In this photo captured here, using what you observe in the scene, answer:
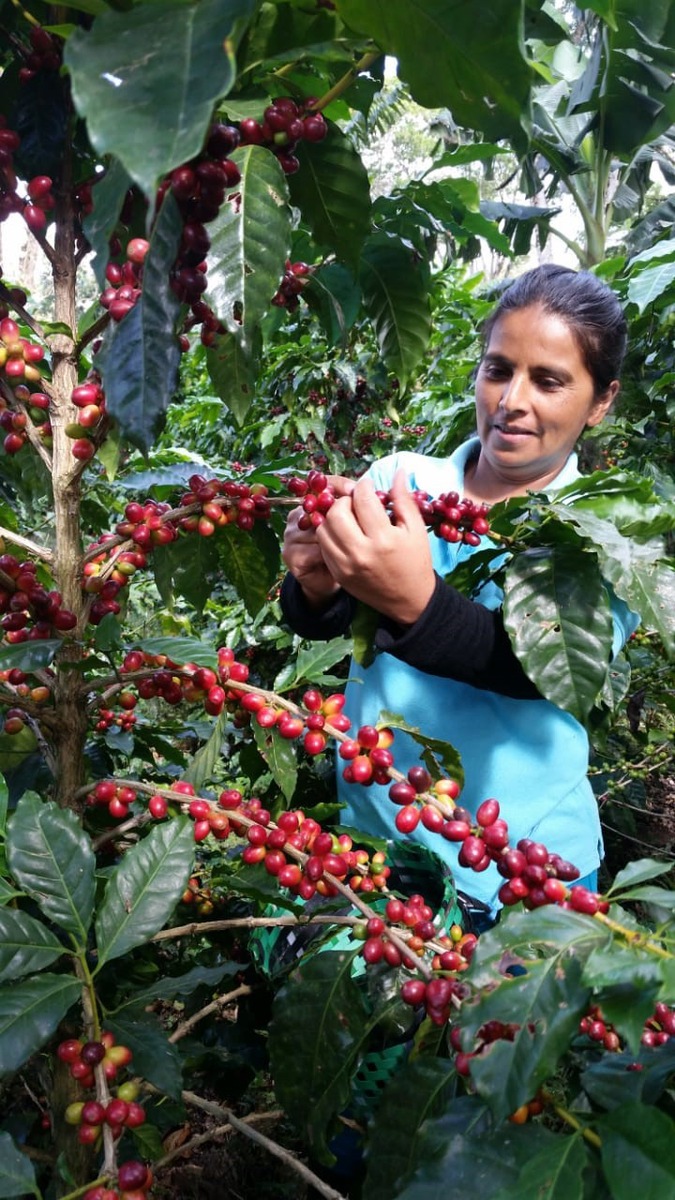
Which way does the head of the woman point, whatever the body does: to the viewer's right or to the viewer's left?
to the viewer's left

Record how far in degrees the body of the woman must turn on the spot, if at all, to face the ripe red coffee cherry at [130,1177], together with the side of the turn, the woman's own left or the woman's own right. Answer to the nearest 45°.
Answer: approximately 45° to the woman's own left

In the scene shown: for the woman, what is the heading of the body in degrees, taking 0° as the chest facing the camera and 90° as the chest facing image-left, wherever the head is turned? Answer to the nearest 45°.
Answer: approximately 45°
